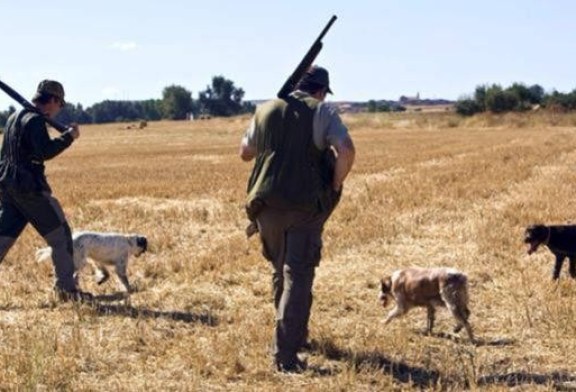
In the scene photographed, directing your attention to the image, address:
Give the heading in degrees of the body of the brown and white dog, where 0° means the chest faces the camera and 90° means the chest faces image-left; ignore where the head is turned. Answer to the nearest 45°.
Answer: approximately 90°

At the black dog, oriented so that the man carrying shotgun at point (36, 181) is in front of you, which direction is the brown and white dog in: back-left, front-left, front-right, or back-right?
front-left

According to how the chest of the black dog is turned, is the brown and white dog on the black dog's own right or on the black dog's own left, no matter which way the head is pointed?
on the black dog's own left

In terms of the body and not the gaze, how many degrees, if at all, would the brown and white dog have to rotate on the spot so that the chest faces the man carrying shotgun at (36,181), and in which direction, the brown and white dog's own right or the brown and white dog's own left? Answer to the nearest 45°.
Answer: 0° — it already faces them

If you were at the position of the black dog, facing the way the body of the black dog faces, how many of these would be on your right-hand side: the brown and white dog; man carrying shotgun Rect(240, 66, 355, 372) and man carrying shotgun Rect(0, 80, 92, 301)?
0

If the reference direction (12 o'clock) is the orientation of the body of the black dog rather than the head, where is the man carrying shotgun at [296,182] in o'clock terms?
The man carrying shotgun is roughly at 10 o'clock from the black dog.

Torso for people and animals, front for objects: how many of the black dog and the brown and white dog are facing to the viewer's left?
2

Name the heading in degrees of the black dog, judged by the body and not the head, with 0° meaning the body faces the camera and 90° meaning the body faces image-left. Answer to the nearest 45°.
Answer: approximately 90°

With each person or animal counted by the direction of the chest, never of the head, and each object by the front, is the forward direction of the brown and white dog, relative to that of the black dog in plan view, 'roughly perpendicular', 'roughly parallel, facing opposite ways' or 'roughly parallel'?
roughly parallel

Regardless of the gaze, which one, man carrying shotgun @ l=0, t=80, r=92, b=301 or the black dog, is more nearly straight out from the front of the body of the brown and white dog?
the man carrying shotgun

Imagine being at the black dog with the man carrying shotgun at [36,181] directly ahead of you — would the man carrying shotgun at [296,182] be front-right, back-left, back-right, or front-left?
front-left

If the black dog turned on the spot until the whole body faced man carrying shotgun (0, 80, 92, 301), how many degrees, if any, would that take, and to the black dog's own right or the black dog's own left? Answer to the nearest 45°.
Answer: approximately 45° to the black dog's own left
